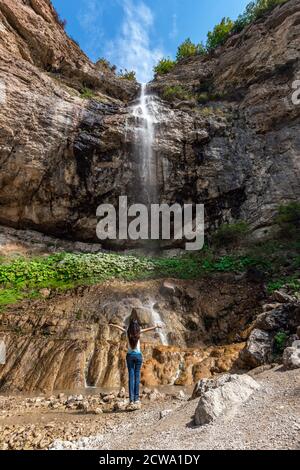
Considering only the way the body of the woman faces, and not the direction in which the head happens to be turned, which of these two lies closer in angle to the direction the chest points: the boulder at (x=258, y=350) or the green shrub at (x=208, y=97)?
the green shrub

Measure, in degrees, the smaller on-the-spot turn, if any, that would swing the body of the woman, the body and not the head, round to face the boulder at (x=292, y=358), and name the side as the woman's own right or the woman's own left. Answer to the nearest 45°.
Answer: approximately 90° to the woman's own right

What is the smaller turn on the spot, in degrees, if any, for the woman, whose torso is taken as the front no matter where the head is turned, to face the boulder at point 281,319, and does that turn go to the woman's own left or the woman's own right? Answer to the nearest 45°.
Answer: approximately 45° to the woman's own right

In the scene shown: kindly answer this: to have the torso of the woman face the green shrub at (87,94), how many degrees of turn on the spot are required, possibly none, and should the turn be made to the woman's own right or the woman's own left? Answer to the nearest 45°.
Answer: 0° — they already face it

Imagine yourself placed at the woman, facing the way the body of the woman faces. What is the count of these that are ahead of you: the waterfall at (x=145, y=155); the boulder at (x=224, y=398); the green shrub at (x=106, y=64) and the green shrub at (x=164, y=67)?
3

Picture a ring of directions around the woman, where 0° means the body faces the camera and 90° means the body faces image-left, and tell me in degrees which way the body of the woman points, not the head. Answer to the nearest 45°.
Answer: approximately 180°

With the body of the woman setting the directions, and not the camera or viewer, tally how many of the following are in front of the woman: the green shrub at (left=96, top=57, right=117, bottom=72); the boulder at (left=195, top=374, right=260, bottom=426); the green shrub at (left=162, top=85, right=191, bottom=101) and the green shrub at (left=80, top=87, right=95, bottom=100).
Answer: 3

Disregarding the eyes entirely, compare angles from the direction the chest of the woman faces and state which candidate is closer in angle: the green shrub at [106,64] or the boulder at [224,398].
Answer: the green shrub

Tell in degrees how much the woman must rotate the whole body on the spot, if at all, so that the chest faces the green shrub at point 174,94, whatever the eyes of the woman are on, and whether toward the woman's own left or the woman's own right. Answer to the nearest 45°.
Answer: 0° — they already face it

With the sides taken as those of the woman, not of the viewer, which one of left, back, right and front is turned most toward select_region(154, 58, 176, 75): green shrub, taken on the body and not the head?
front

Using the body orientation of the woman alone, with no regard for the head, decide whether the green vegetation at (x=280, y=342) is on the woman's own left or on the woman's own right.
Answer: on the woman's own right

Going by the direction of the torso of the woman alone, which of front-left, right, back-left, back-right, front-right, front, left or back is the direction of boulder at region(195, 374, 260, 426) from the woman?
back-right

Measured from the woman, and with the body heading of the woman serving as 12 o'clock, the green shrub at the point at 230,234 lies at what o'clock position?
The green shrub is roughly at 1 o'clock from the woman.

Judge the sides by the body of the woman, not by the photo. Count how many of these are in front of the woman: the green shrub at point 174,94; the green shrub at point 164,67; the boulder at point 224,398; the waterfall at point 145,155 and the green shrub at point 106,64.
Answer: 4

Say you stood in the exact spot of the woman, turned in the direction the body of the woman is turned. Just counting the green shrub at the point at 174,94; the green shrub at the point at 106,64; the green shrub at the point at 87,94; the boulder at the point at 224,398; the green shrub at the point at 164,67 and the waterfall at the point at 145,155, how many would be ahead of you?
5

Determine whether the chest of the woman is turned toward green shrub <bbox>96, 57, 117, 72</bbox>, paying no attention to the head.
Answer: yes
